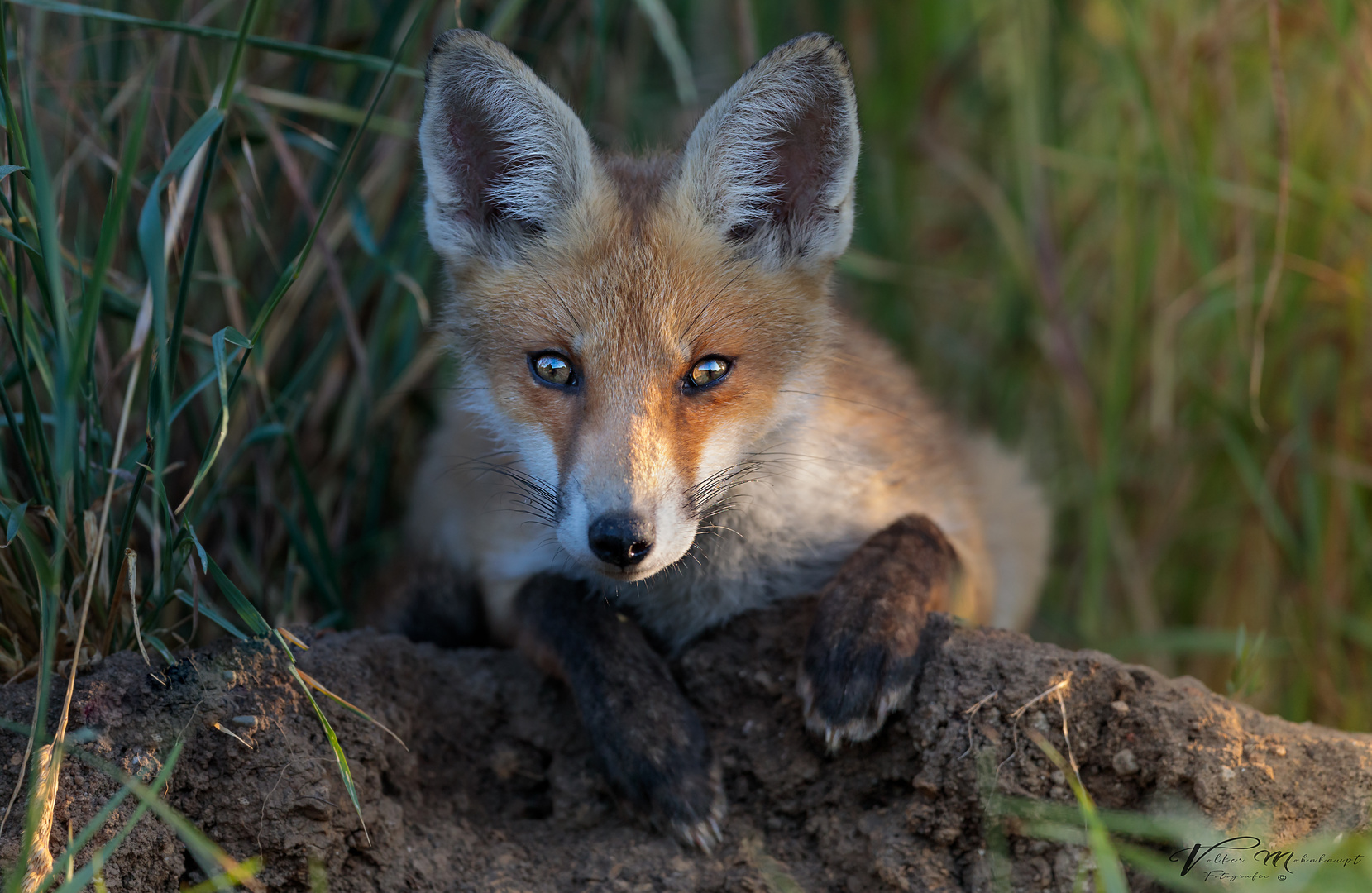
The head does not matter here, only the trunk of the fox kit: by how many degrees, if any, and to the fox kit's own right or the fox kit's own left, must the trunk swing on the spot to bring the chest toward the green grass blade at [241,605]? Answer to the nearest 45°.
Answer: approximately 45° to the fox kit's own right

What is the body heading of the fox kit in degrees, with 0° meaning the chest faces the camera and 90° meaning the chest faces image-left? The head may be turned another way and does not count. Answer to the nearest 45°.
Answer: approximately 0°

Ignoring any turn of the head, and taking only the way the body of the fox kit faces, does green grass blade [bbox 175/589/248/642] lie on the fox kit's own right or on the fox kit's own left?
on the fox kit's own right

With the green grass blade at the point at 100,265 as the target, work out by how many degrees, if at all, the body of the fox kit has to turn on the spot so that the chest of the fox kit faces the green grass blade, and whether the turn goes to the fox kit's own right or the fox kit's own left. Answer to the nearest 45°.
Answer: approximately 45° to the fox kit's own right

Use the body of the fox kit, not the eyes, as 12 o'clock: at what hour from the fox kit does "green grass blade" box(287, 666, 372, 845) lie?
The green grass blade is roughly at 1 o'clock from the fox kit.

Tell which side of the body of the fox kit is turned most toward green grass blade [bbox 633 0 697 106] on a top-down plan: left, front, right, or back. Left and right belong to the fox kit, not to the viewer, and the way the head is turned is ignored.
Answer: back

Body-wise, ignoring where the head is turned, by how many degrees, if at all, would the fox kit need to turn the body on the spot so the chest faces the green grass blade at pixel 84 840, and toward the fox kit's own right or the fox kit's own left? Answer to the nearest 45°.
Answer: approximately 45° to the fox kit's own right

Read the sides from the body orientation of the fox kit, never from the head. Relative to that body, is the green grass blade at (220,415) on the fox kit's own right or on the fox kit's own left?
on the fox kit's own right
